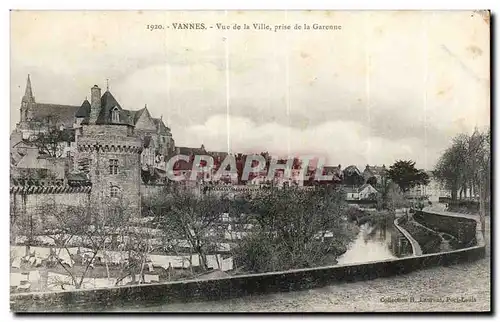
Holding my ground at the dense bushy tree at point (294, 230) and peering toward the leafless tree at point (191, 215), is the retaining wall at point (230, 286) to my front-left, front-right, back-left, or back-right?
front-left
